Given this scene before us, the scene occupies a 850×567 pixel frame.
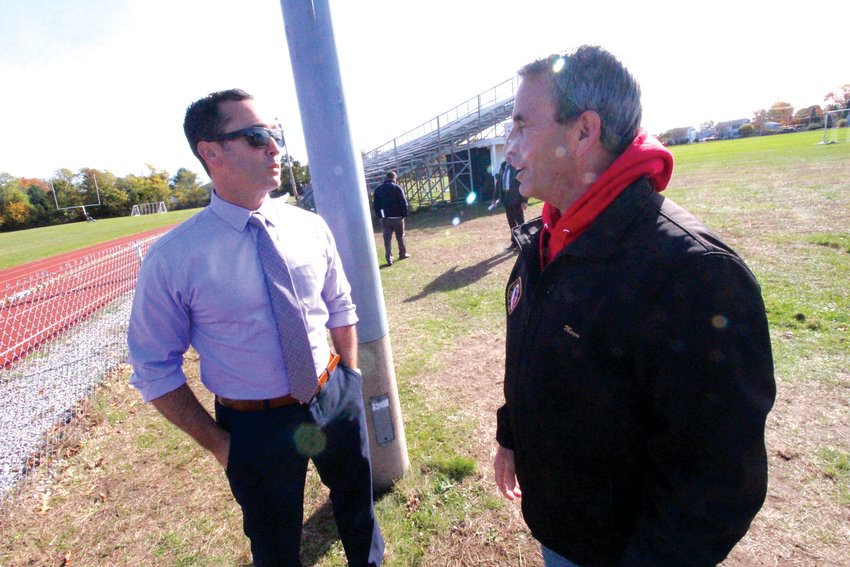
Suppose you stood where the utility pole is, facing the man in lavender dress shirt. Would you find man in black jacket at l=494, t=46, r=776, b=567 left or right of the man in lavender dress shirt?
left

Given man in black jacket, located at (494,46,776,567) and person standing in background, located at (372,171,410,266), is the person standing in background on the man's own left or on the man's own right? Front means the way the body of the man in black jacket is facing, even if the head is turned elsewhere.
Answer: on the man's own right

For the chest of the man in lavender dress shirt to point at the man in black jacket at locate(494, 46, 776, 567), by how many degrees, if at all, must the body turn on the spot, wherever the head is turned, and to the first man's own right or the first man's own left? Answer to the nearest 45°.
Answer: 0° — they already face them

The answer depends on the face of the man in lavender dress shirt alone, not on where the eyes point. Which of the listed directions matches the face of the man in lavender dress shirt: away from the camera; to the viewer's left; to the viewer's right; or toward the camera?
to the viewer's right

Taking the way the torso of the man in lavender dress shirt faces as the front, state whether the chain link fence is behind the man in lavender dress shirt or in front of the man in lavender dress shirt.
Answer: behind

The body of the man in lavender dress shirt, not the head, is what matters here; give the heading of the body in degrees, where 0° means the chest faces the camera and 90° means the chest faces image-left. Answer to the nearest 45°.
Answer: approximately 315°

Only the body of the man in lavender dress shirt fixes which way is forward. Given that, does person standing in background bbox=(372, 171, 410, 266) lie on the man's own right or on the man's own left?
on the man's own left

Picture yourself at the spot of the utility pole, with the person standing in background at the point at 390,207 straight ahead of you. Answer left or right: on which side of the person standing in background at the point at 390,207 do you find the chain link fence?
left

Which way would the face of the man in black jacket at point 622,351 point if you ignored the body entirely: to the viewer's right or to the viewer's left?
to the viewer's left
